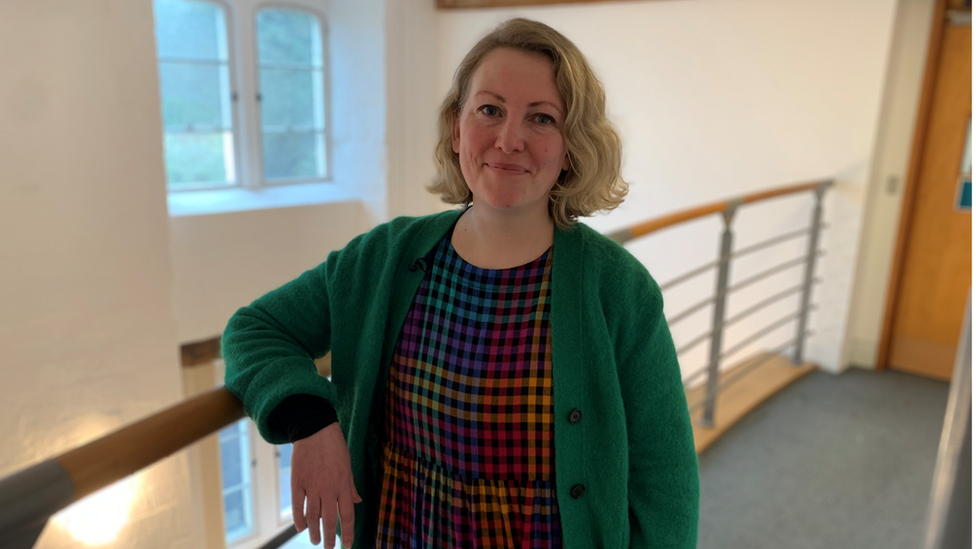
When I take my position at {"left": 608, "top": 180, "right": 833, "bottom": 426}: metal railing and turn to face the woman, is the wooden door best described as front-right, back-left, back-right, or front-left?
back-left

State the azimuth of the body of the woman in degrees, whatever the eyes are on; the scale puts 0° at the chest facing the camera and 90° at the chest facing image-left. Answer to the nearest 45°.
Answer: approximately 0°

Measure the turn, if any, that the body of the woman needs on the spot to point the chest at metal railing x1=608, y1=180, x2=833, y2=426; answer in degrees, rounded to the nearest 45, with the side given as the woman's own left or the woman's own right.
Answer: approximately 135° to the woman's own left

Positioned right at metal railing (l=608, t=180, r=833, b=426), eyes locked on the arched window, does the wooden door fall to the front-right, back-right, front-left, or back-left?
back-right

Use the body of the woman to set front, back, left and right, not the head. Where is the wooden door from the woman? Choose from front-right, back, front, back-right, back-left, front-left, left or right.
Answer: back-left

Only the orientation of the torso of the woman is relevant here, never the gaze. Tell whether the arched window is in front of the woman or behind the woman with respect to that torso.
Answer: behind
